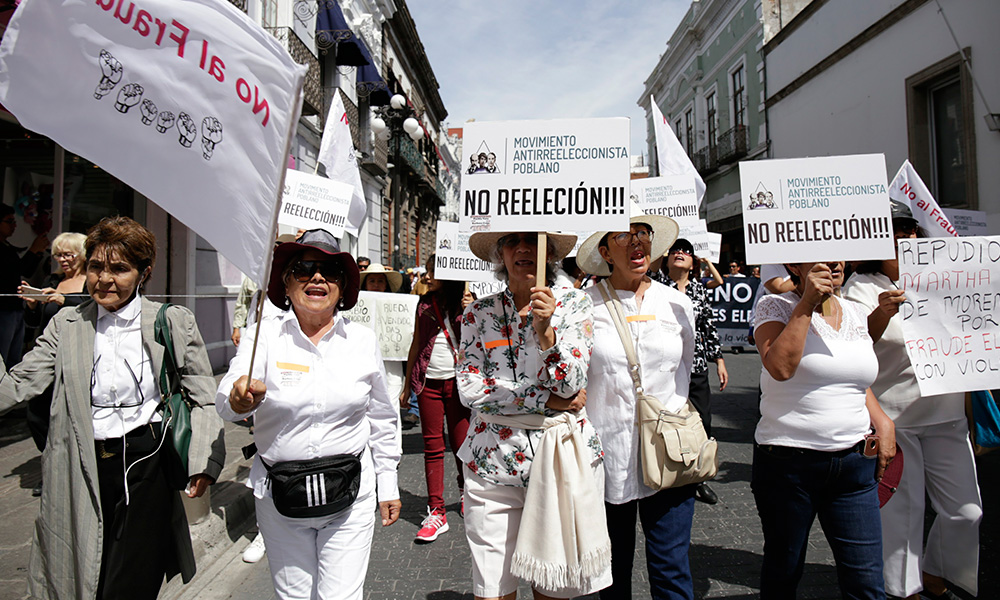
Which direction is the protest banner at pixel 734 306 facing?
toward the camera

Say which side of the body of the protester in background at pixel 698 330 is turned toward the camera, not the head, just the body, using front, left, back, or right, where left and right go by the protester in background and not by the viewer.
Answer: front

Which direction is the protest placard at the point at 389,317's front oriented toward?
toward the camera

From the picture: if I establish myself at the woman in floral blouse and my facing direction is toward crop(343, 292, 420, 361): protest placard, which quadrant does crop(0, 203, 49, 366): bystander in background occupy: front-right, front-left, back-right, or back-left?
front-left

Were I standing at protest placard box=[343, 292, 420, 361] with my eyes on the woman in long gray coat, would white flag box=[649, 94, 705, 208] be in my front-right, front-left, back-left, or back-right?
back-left

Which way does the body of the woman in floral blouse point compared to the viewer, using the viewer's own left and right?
facing the viewer

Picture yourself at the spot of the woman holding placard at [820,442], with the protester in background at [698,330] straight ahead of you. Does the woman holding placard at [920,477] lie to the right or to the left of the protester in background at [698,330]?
right
